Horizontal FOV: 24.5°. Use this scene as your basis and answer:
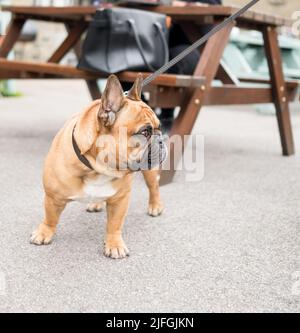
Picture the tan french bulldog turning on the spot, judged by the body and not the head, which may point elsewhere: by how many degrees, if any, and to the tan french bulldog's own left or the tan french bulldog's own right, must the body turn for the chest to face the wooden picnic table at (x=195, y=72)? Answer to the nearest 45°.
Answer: approximately 135° to the tan french bulldog's own right

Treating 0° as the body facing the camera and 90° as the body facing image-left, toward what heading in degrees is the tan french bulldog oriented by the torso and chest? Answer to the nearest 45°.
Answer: approximately 45°

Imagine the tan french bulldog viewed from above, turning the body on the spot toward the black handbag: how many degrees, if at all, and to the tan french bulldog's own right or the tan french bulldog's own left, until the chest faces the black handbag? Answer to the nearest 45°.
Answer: approximately 135° to the tan french bulldog's own right
